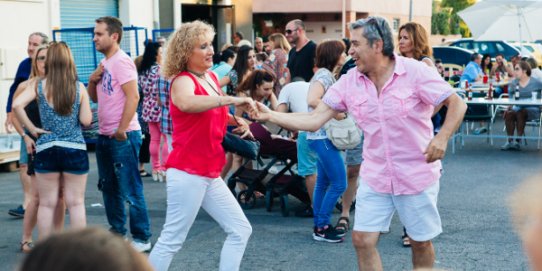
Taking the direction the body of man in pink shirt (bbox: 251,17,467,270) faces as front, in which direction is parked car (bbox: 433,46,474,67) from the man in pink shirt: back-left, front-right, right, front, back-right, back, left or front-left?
back-right

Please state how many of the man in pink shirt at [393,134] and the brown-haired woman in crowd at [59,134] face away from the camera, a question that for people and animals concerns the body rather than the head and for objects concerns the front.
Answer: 1

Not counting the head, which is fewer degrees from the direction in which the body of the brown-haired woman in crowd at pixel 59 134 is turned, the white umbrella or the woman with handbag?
the white umbrella

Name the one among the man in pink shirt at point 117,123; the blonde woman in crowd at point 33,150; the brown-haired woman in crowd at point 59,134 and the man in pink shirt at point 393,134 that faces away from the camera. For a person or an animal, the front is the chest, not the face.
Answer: the brown-haired woman in crowd at point 59,134

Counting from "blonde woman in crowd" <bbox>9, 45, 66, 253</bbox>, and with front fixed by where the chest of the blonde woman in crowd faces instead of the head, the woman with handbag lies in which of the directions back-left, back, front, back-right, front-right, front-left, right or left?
front-left

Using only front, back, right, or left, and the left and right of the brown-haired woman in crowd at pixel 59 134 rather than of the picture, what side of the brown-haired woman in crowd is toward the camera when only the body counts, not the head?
back

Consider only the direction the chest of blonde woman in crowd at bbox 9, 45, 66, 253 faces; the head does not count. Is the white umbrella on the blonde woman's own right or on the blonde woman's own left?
on the blonde woman's own left

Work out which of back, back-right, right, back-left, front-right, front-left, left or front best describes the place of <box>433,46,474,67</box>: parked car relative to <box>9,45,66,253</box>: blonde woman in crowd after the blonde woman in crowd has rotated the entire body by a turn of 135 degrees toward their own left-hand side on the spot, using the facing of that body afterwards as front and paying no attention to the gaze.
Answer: front-right

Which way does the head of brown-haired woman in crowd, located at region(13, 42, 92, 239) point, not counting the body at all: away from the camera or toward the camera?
away from the camera

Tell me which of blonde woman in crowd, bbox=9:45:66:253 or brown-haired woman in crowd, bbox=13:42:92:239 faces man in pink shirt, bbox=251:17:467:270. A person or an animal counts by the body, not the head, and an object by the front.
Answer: blonde woman in crowd, bbox=9:45:66:253

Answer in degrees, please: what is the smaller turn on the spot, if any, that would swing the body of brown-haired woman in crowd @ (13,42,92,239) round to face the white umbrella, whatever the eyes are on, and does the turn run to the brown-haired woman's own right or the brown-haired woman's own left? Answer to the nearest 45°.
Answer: approximately 45° to the brown-haired woman's own right

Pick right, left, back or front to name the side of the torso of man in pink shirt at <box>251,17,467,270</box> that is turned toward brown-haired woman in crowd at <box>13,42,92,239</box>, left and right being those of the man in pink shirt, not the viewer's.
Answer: right

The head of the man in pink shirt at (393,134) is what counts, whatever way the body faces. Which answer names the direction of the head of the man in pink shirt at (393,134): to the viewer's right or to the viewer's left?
to the viewer's left

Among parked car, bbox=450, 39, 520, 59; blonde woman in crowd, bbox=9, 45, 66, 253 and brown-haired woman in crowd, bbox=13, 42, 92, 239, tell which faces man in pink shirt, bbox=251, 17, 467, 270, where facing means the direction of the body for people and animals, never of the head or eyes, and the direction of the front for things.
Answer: blonde woman in crowd, bbox=9, 45, 66, 253
